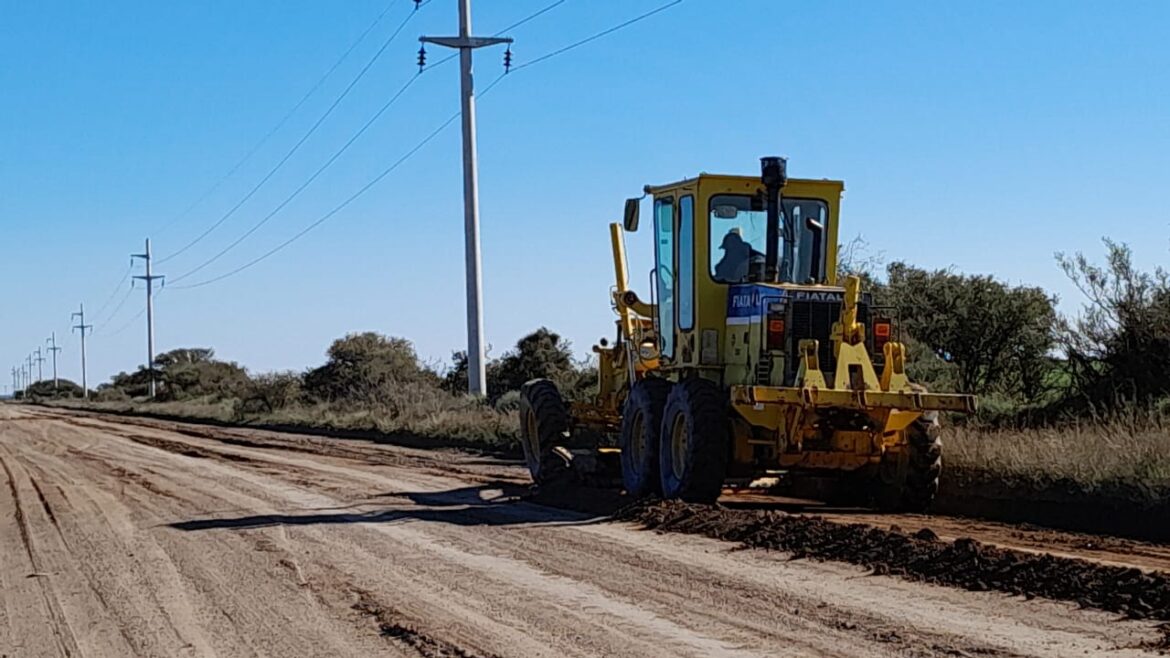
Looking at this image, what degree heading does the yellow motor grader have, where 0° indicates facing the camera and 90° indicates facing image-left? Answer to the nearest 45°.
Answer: approximately 135°

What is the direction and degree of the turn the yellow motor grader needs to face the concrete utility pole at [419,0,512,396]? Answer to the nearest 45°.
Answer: approximately 45° to its right

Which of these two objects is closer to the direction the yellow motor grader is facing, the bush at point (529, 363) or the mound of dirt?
the bush

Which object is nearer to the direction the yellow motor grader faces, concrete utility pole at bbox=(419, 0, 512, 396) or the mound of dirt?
the concrete utility pole

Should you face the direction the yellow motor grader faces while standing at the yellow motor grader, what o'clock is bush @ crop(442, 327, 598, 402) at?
The bush is roughly at 1 o'clock from the yellow motor grader.

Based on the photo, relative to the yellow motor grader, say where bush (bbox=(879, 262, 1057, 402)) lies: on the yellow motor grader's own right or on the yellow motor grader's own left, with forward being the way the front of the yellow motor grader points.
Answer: on the yellow motor grader's own right
